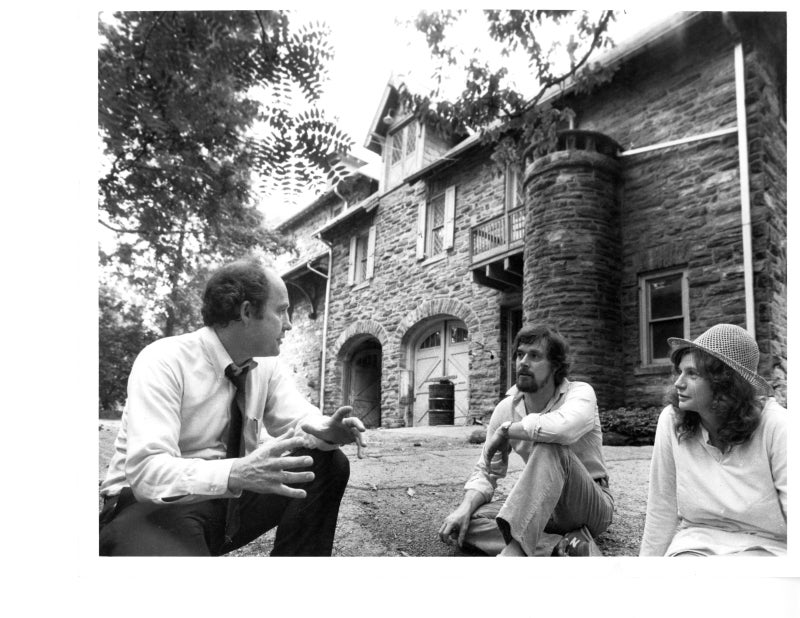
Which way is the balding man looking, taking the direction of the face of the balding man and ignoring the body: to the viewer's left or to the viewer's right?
to the viewer's right

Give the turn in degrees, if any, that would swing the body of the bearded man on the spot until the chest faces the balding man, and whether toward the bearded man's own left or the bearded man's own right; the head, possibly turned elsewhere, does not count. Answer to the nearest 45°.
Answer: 0° — they already face them

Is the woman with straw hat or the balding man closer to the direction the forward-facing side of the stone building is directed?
the balding man

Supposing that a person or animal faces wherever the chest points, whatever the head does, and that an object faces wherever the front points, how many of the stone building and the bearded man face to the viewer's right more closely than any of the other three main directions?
0

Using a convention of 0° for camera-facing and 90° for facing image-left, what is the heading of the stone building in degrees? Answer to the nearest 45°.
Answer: approximately 45°

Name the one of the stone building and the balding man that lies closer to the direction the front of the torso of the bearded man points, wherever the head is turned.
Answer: the balding man

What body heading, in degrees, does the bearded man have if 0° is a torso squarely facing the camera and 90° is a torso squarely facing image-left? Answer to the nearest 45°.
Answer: approximately 45°

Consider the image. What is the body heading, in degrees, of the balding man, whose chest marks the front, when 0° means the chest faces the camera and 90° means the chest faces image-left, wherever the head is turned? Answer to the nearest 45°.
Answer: approximately 315°

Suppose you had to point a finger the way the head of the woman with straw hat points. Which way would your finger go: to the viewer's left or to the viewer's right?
to the viewer's left
